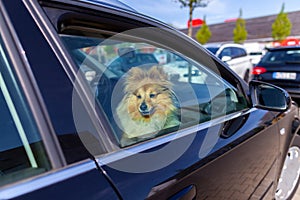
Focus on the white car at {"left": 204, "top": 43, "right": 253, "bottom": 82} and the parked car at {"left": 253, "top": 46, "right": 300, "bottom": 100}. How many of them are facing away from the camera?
1

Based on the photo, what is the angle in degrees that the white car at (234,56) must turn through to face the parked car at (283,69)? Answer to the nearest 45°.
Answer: approximately 45° to its left

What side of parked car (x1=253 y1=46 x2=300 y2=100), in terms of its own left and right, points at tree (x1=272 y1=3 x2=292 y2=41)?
front

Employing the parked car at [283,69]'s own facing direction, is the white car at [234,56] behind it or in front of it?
in front

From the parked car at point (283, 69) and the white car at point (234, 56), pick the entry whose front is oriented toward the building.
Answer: the parked car

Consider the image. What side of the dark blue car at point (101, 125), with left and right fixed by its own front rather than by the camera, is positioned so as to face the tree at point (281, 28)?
front

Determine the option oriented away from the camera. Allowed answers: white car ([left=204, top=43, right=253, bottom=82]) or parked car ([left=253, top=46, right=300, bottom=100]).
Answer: the parked car

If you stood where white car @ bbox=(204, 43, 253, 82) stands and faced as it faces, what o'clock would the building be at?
The building is roughly at 5 o'clock from the white car.

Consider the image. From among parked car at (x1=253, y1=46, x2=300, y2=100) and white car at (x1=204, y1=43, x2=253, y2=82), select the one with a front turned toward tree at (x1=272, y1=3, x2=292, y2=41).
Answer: the parked car

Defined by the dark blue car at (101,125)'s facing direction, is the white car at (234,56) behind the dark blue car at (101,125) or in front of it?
in front

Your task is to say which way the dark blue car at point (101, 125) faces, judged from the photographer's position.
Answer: facing away from the viewer and to the right of the viewer

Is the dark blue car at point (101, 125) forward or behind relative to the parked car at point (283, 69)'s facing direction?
behind

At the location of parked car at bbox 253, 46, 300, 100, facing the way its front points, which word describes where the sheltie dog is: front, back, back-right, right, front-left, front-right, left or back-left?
back

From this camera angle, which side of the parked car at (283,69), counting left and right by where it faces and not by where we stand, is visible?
back

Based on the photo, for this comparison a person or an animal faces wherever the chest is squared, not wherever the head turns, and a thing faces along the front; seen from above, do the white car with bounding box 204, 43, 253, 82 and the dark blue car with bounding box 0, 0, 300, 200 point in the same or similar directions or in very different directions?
very different directions

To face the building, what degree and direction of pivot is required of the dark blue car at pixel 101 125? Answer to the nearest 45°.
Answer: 0° — it already faces it
